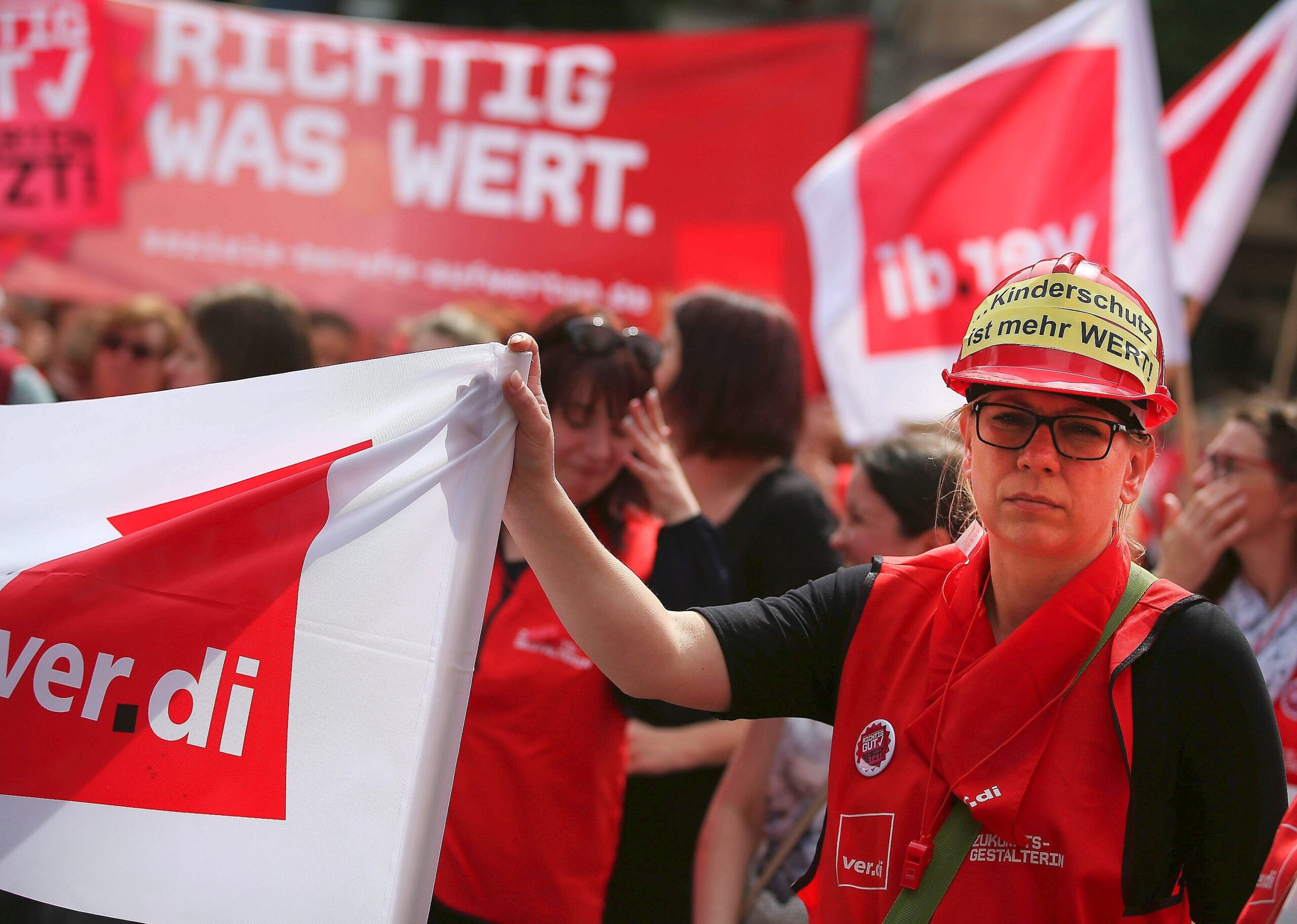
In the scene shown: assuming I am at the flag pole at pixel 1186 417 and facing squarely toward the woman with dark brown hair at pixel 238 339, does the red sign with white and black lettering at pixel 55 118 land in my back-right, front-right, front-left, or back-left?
front-right

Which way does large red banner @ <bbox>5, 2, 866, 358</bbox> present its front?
toward the camera

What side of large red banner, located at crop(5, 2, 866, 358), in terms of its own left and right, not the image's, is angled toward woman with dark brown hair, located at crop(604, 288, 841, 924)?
front

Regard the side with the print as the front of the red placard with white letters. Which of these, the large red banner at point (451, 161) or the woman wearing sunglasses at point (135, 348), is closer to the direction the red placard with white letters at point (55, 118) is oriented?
the woman wearing sunglasses

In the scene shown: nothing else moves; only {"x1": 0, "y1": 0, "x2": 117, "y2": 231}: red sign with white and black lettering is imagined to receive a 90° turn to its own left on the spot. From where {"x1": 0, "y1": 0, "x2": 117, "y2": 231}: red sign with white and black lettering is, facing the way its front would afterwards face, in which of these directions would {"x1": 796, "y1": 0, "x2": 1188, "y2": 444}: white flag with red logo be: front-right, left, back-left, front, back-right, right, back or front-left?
front-right

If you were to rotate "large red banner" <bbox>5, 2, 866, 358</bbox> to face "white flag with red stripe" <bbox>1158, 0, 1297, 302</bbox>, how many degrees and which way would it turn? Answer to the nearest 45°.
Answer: approximately 45° to its left
